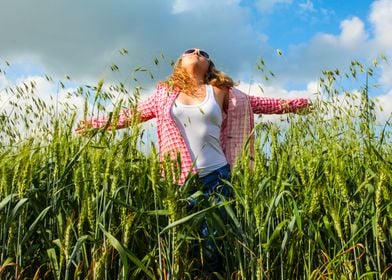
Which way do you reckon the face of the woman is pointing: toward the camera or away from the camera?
toward the camera

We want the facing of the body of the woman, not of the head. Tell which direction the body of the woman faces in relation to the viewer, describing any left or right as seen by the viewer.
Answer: facing the viewer
